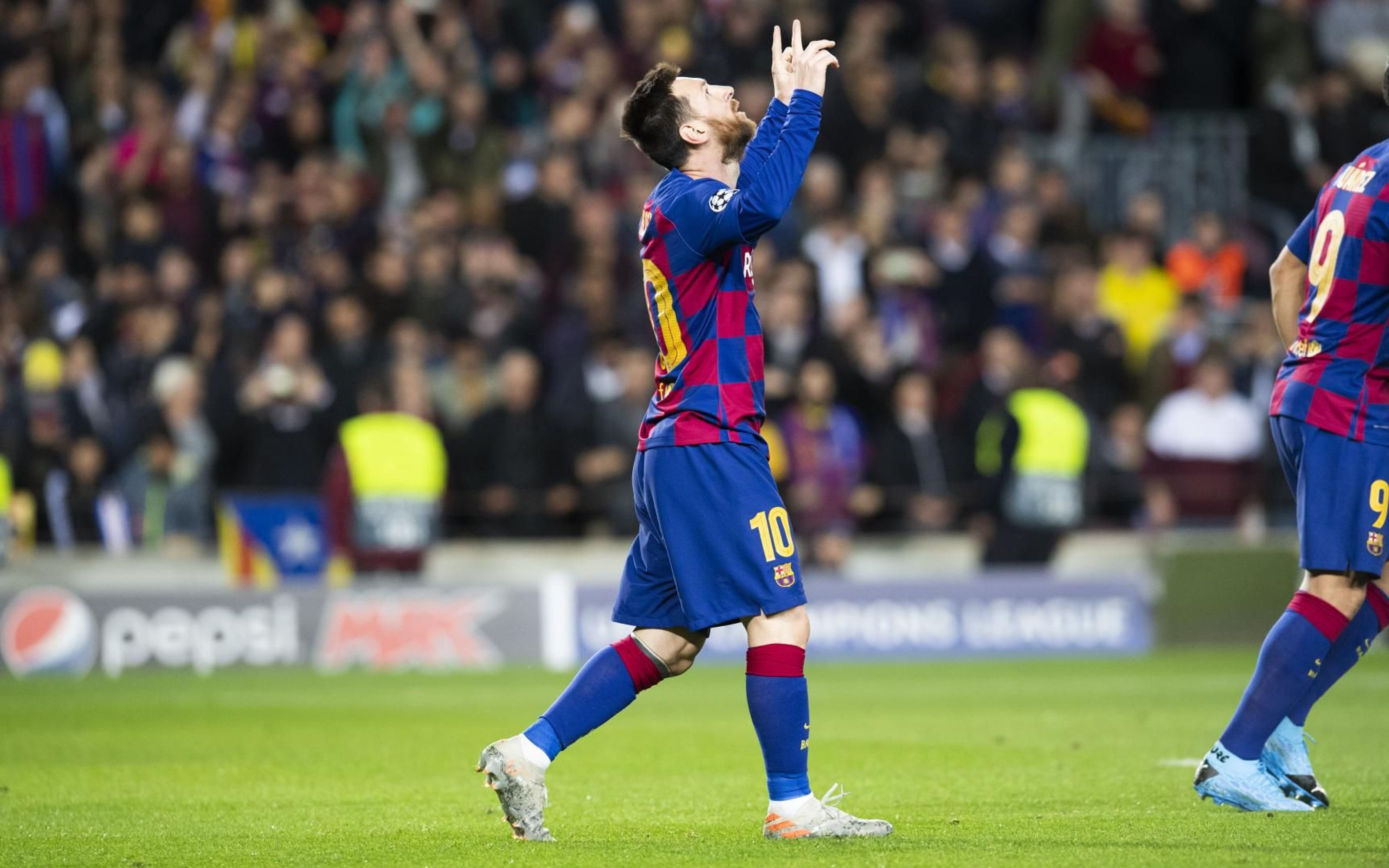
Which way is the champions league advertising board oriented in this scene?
toward the camera

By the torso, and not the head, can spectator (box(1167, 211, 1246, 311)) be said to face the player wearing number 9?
yes

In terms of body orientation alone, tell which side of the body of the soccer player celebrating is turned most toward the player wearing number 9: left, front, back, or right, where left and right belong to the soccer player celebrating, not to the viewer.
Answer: front

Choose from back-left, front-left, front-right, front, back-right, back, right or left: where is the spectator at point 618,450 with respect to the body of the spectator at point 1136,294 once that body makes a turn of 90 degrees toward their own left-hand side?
back-right

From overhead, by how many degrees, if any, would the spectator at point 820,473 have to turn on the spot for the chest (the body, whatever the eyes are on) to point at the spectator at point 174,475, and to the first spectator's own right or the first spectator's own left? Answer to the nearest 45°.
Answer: approximately 90° to the first spectator's own right

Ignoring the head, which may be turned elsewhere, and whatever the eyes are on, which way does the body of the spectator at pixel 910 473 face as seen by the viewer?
toward the camera

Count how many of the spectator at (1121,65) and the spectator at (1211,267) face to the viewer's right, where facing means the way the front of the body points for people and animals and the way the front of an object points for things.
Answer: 0

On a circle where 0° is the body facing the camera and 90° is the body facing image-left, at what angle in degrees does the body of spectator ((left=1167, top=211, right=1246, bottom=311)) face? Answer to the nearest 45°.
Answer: approximately 0°

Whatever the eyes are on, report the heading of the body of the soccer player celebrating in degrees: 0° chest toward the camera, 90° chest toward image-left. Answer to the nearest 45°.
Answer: approximately 270°

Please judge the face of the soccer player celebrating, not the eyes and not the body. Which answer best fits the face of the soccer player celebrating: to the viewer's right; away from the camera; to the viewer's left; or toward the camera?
to the viewer's right

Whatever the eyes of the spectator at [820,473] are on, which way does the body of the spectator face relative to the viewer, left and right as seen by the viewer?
facing the viewer

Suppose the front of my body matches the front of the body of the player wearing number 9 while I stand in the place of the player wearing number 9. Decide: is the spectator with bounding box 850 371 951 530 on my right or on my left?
on my left
